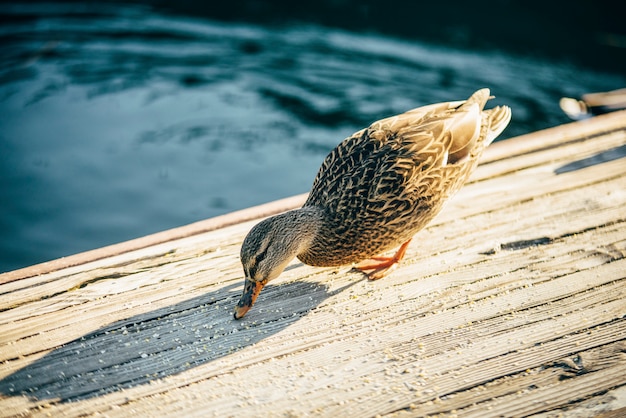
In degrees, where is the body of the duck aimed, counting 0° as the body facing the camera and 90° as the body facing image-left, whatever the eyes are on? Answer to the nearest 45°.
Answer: approximately 45°
